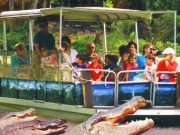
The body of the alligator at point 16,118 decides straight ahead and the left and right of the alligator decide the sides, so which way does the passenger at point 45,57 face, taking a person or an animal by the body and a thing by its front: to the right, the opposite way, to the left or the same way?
to the right

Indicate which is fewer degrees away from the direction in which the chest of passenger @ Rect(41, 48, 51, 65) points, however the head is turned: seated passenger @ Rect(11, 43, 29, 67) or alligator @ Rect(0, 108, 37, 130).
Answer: the alligator

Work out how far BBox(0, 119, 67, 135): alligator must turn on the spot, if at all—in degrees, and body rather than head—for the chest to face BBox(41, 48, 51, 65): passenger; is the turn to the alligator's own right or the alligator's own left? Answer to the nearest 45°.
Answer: approximately 90° to the alligator's own left

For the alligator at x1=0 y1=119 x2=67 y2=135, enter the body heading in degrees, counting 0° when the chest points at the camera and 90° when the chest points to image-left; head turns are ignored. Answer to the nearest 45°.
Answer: approximately 270°

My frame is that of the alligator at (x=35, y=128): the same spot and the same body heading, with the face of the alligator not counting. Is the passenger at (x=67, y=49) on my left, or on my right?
on my left

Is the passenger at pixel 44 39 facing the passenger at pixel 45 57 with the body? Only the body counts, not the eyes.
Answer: yes

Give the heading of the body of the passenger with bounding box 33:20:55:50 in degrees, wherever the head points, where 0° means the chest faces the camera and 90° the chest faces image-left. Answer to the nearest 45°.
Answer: approximately 0°

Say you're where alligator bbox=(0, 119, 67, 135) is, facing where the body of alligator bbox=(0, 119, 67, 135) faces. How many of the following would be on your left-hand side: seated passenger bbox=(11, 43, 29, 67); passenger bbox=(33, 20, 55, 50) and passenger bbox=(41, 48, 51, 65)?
3

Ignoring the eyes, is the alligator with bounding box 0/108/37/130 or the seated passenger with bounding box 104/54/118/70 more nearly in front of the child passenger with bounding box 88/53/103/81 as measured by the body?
the alligator
